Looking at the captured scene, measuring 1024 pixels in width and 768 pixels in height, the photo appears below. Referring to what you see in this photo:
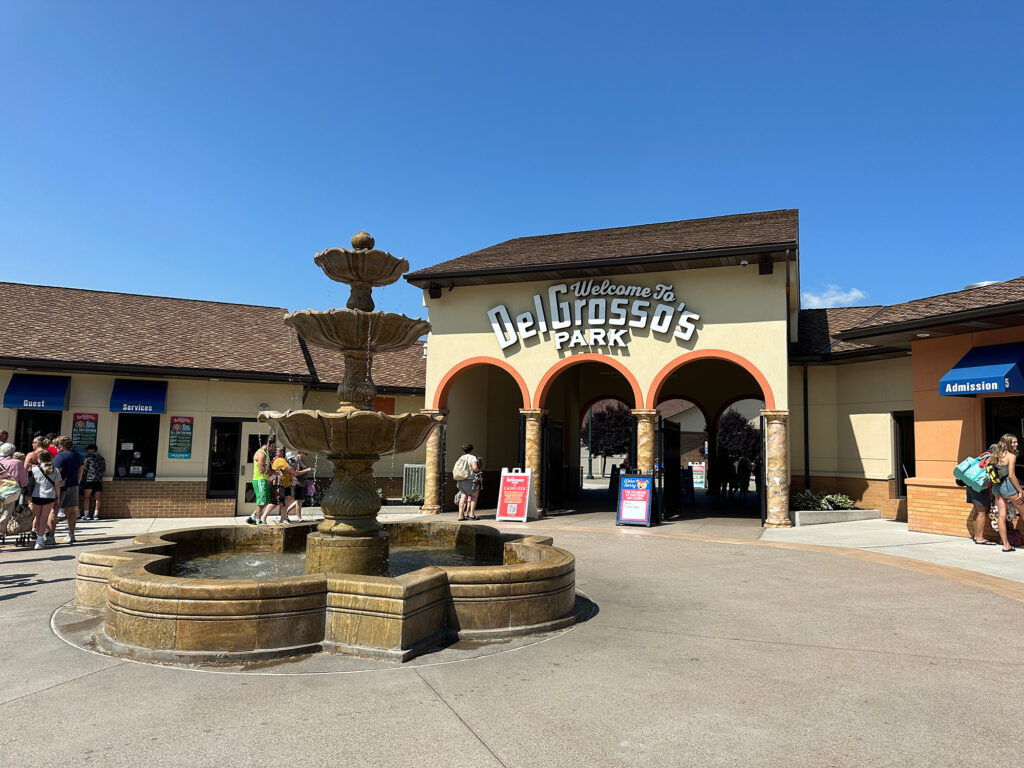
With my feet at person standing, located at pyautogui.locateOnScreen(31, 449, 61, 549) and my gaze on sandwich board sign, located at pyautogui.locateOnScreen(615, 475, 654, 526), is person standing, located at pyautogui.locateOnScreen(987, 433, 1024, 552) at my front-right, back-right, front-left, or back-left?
front-right

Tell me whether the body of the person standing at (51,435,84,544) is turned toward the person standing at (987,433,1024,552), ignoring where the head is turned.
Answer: no

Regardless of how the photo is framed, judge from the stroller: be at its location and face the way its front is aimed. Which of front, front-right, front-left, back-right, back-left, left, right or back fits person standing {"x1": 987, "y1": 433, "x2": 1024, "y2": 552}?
back-left

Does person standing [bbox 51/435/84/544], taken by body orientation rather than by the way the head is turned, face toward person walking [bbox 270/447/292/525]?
no

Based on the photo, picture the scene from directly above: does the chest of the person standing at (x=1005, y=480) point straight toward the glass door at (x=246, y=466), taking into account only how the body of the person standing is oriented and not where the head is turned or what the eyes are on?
no

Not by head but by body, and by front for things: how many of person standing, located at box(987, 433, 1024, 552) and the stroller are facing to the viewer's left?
1

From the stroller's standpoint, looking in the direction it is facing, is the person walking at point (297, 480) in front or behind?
in front

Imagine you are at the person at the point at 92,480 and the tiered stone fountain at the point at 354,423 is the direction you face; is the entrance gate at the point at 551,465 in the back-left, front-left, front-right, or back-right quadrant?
front-left
